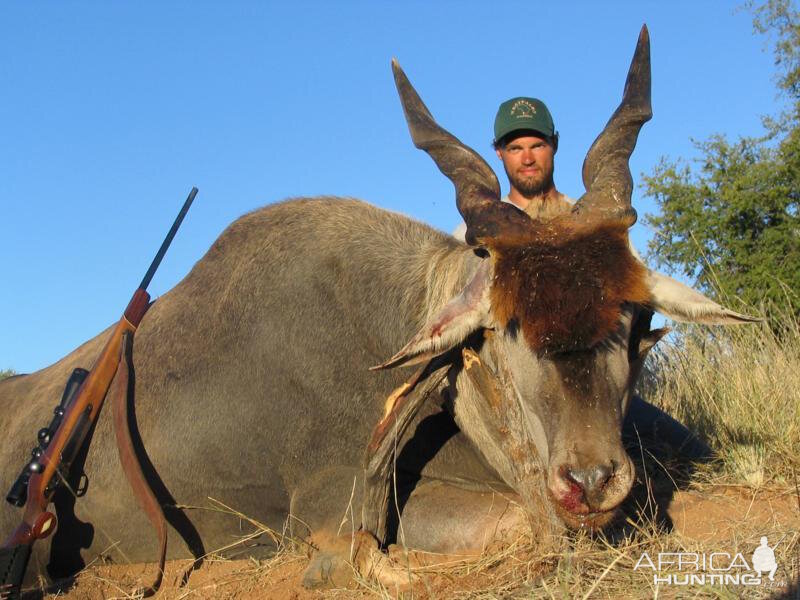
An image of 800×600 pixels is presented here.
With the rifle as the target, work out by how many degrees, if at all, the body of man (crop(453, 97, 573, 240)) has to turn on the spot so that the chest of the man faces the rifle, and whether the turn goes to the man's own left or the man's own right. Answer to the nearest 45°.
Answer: approximately 90° to the man's own right

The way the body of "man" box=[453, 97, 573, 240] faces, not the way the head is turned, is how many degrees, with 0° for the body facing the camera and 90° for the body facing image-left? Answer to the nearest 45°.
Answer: approximately 0°
